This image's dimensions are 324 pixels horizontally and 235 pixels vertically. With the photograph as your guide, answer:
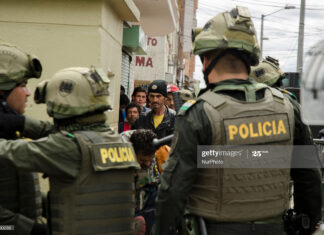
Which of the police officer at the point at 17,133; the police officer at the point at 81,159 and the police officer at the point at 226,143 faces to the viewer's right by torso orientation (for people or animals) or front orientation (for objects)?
the police officer at the point at 17,133

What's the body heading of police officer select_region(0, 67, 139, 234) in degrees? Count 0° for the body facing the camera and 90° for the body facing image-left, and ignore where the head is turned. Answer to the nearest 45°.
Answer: approximately 135°

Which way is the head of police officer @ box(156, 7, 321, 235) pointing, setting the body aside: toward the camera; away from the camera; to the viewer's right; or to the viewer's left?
away from the camera

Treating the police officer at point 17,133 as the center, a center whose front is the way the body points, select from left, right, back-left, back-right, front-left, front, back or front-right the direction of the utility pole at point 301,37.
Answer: front-left

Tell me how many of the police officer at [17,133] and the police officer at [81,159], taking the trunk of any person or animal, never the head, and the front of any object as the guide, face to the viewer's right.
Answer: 1

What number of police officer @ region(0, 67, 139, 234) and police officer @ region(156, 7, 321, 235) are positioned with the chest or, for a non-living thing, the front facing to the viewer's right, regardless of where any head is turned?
0

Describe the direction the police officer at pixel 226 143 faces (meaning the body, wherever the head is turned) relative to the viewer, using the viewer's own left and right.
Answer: facing away from the viewer and to the left of the viewer

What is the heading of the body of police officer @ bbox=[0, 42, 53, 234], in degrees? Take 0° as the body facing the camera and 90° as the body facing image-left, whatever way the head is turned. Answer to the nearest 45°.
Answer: approximately 270°

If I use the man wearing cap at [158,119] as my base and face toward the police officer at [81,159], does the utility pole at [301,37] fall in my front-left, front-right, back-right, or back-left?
back-left

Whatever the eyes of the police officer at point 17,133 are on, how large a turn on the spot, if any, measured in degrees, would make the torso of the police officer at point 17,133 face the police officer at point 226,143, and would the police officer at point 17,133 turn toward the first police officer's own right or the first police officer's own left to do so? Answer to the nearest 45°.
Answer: approximately 45° to the first police officer's own right

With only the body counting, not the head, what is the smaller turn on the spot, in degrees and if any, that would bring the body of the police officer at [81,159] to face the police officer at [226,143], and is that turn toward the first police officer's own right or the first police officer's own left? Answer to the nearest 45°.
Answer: approximately 135° to the first police officer's own right

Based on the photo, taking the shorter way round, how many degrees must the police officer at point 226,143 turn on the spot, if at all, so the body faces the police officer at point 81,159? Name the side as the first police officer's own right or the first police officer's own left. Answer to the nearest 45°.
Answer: approximately 45° to the first police officer's own left
